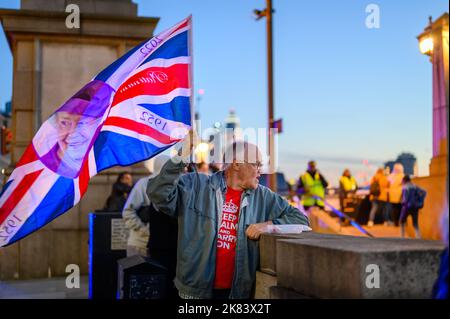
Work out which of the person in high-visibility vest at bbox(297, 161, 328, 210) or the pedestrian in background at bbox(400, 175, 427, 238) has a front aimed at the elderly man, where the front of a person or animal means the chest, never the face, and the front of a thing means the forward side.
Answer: the person in high-visibility vest

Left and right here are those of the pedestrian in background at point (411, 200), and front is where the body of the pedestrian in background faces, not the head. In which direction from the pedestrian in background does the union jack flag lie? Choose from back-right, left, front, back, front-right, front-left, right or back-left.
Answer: back

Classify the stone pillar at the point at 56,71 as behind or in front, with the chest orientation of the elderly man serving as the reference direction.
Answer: behind

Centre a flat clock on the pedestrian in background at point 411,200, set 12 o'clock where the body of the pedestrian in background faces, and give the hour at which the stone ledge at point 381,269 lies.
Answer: The stone ledge is roughly at 6 o'clock from the pedestrian in background.

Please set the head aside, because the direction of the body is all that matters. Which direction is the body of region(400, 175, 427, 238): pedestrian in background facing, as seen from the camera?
away from the camera

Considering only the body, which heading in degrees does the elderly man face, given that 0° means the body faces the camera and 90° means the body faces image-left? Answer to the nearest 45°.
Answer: approximately 315°
